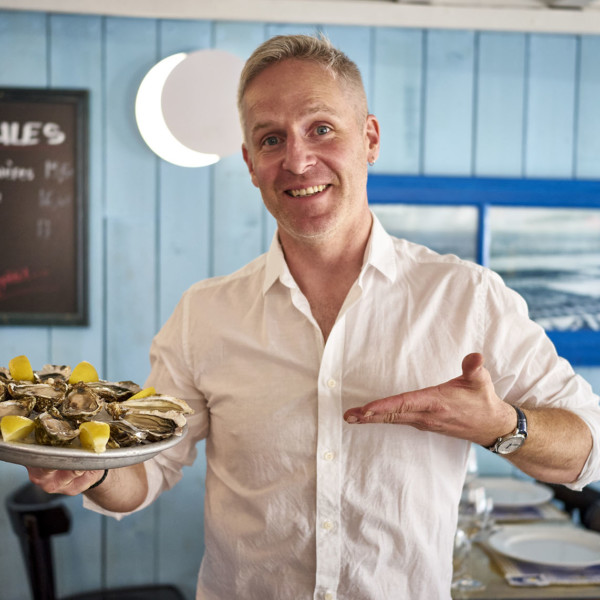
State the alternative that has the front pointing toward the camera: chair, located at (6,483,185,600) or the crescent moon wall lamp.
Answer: the crescent moon wall lamp

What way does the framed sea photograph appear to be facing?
toward the camera

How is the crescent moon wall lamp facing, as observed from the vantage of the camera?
facing the viewer

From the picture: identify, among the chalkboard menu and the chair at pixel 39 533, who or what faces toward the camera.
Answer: the chalkboard menu

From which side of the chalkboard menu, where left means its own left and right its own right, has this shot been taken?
front

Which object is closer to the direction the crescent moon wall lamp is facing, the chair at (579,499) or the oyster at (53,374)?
the oyster

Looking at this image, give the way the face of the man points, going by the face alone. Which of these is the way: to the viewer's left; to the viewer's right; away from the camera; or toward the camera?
toward the camera

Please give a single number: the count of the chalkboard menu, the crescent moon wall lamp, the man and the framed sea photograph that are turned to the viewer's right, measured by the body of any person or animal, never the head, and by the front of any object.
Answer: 0

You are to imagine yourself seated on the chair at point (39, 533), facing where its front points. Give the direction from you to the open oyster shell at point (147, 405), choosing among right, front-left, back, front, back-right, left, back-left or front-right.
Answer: right

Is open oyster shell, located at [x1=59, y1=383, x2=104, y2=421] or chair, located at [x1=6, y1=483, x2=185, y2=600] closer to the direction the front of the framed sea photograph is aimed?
the open oyster shell
